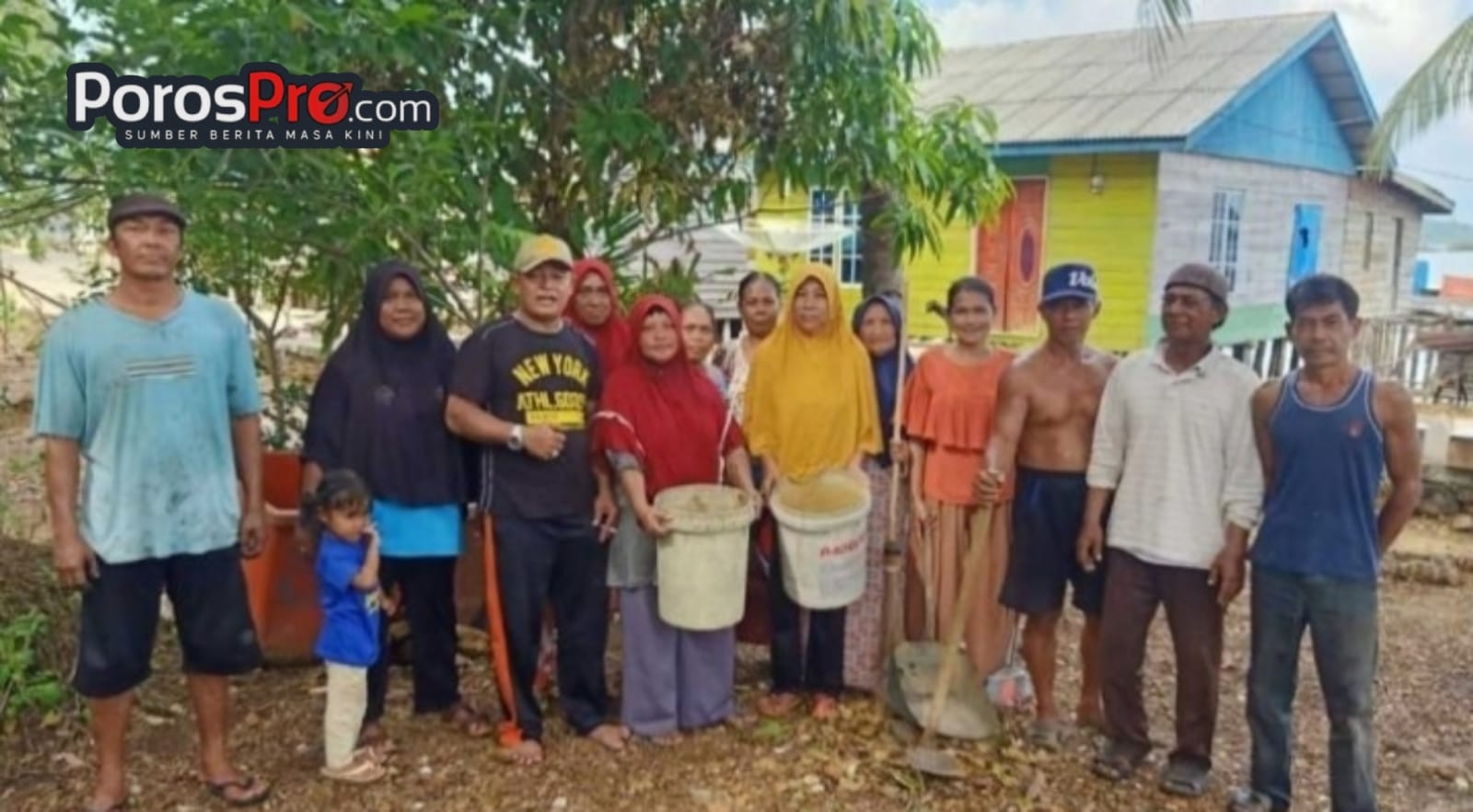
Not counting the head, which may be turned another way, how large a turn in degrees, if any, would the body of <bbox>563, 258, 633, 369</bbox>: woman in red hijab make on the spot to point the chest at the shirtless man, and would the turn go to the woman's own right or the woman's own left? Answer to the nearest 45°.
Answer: approximately 90° to the woman's own left

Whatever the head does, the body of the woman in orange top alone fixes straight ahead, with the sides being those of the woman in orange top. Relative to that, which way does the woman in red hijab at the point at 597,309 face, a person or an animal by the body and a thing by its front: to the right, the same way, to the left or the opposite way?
the same way

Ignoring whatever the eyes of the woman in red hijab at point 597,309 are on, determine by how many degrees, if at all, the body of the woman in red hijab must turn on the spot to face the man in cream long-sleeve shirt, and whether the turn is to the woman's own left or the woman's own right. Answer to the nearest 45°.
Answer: approximately 45° to the woman's own left

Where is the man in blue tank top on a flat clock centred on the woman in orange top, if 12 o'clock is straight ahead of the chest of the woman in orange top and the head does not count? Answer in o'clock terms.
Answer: The man in blue tank top is roughly at 10 o'clock from the woman in orange top.

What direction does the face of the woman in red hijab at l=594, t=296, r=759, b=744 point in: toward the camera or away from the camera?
toward the camera

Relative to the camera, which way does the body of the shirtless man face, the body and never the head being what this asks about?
toward the camera

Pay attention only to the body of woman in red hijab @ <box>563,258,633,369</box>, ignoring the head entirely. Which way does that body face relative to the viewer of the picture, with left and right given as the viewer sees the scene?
facing the viewer

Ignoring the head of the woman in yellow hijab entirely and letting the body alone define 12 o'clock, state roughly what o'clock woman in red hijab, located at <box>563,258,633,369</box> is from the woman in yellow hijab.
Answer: The woman in red hijab is roughly at 3 o'clock from the woman in yellow hijab.

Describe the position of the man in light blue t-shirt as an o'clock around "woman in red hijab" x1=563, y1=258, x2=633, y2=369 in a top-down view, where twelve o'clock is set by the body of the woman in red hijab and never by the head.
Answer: The man in light blue t-shirt is roughly at 2 o'clock from the woman in red hijab.

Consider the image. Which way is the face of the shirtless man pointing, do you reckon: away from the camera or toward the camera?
toward the camera

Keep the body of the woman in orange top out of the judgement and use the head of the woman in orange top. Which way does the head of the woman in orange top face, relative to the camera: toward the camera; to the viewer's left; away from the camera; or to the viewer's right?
toward the camera

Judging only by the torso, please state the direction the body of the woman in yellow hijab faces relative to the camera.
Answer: toward the camera
